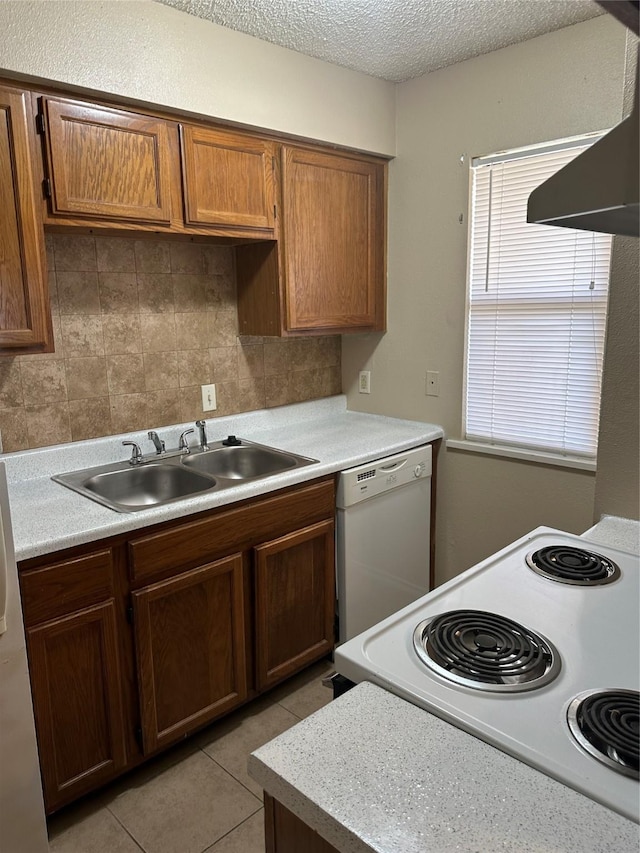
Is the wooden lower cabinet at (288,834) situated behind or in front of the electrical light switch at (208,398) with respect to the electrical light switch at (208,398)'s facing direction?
in front

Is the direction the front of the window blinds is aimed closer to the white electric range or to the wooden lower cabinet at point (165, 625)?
the wooden lower cabinet

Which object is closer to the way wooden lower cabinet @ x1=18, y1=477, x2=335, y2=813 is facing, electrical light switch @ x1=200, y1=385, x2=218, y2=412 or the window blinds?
the window blinds

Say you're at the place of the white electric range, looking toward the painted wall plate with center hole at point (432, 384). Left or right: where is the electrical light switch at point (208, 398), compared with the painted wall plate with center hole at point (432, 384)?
left

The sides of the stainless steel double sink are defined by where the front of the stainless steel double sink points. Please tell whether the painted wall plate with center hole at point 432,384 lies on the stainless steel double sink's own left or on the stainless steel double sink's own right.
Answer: on the stainless steel double sink's own left

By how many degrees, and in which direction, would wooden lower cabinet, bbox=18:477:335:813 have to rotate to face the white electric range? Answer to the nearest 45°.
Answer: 0° — it already faces it

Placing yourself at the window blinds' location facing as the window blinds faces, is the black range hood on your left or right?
on your left

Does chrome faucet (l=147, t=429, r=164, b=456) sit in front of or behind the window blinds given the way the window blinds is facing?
in front

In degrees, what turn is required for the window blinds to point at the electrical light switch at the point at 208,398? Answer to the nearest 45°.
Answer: approximately 45° to its right

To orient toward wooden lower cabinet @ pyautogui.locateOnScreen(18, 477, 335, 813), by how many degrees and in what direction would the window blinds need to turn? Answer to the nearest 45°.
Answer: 0° — it already faces it

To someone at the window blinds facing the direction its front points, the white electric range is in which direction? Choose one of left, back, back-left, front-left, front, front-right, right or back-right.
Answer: front-left
